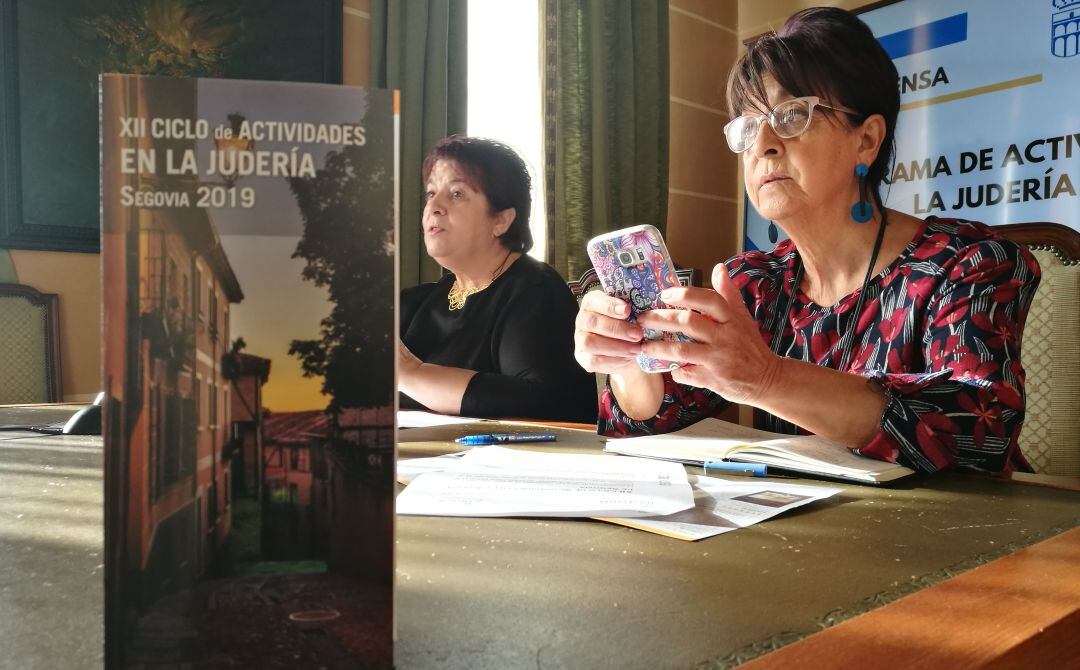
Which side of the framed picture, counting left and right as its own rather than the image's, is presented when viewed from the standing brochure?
front

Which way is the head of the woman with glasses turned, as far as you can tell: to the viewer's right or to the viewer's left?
to the viewer's left

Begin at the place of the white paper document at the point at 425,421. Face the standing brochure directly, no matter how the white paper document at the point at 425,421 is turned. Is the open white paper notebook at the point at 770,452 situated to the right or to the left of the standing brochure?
left

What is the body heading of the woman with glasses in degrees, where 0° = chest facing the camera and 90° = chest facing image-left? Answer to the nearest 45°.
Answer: approximately 45°

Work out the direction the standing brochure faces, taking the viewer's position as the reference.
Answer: facing the viewer

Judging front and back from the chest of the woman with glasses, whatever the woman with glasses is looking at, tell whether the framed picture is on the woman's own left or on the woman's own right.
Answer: on the woman's own right

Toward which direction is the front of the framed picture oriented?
toward the camera

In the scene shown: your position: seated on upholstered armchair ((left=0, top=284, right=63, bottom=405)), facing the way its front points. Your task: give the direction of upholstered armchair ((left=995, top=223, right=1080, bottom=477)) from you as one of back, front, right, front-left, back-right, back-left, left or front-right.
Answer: front-left

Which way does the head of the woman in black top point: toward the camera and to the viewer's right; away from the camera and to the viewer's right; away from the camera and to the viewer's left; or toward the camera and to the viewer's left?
toward the camera and to the viewer's left

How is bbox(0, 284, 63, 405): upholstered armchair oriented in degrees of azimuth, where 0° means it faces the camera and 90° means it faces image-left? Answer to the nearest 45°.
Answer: approximately 0°

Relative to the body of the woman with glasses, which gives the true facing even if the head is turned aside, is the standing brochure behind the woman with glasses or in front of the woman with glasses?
in front

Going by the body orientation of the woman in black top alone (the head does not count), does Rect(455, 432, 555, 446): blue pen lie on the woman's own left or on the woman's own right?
on the woman's own left

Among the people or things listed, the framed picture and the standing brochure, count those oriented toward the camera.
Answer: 2

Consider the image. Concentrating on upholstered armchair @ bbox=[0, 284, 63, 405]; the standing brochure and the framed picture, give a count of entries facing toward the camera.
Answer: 3
